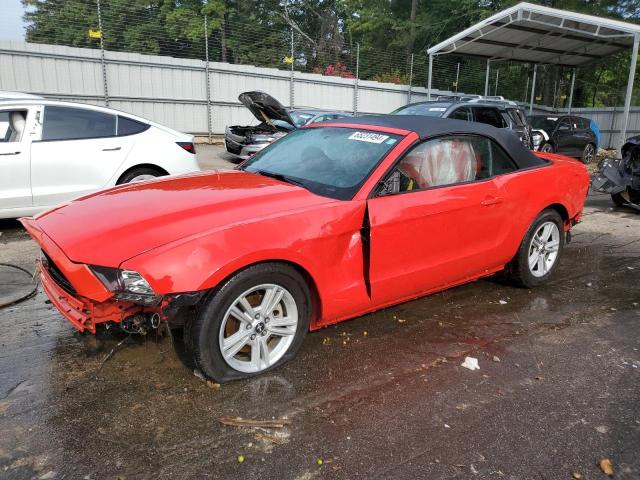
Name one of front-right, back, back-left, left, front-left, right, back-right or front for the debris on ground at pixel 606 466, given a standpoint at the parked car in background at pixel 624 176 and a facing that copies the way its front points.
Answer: front-left

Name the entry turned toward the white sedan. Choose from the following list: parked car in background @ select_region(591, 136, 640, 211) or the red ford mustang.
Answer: the parked car in background

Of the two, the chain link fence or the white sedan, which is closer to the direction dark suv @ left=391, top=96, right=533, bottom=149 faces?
the white sedan

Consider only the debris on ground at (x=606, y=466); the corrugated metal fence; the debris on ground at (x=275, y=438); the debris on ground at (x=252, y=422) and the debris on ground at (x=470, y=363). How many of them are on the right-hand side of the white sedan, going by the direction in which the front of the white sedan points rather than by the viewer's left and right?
1

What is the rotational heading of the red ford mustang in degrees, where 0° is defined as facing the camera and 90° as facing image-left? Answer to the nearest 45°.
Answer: approximately 45°

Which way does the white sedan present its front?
to the viewer's left

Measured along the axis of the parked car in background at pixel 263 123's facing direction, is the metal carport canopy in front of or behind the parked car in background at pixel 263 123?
behind

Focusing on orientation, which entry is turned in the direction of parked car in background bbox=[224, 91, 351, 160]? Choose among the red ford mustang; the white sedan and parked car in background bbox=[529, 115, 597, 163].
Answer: parked car in background bbox=[529, 115, 597, 163]

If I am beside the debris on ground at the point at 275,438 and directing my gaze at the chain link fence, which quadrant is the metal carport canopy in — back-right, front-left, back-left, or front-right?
front-right

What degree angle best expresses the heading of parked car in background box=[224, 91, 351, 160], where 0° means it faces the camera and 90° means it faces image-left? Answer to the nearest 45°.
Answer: approximately 45°

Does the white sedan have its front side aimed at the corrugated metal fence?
no

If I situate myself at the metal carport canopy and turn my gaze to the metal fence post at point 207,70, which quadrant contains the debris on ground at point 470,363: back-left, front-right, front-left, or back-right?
front-left

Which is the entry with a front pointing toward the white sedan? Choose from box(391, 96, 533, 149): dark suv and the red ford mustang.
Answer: the dark suv

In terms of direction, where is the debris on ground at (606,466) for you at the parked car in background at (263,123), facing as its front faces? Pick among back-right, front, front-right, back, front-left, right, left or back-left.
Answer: front-left

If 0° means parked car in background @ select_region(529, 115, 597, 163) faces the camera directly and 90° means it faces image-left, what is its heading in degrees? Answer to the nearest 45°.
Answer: approximately 45°

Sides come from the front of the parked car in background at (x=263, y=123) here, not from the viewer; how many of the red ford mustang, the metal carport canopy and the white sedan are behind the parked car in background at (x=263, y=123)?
1

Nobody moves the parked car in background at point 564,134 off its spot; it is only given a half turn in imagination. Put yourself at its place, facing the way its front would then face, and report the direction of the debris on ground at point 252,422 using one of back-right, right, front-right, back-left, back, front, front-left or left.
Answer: back-right

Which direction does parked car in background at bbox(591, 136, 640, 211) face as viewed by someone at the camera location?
facing the viewer and to the left of the viewer

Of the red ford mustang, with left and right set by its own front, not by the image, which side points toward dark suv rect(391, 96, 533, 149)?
back
